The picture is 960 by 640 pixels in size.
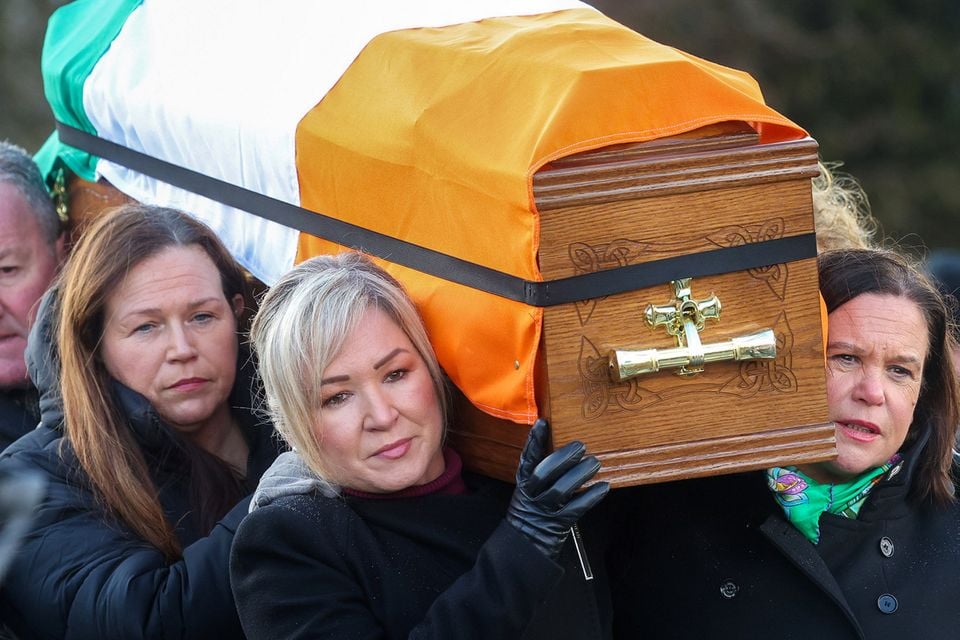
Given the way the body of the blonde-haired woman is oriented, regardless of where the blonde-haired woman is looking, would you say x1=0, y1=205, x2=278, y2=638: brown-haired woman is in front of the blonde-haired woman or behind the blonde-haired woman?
behind

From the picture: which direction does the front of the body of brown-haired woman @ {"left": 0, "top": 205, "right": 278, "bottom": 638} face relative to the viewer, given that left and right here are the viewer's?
facing the viewer and to the right of the viewer

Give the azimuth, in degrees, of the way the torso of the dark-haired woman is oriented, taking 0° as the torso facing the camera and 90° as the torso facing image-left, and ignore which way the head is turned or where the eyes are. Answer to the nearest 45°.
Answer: approximately 0°

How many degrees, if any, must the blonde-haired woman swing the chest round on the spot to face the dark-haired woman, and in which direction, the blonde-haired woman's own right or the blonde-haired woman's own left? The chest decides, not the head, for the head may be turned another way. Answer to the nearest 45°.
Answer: approximately 45° to the blonde-haired woman's own left

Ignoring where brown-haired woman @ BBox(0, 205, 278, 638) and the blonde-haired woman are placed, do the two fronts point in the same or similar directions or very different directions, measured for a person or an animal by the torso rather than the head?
same or similar directions

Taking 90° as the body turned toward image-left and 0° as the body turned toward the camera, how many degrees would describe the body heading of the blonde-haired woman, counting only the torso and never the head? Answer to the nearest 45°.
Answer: approximately 315°

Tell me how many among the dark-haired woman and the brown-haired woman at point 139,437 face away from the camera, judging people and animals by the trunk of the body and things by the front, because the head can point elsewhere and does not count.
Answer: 0

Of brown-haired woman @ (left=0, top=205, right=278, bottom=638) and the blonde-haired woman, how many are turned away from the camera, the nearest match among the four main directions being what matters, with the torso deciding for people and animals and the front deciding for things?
0
